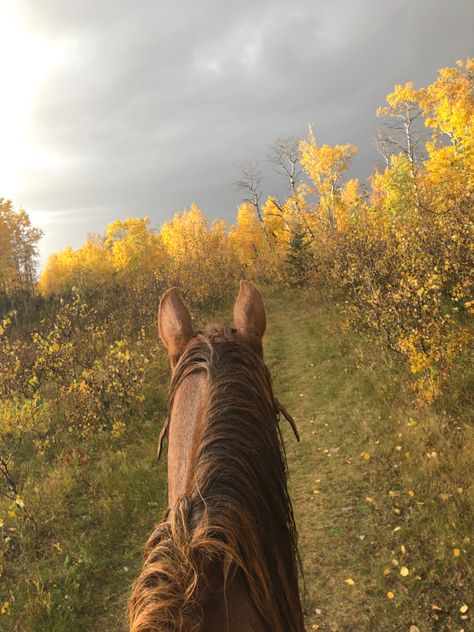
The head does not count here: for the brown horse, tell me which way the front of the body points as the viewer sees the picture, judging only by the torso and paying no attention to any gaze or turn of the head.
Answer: away from the camera
